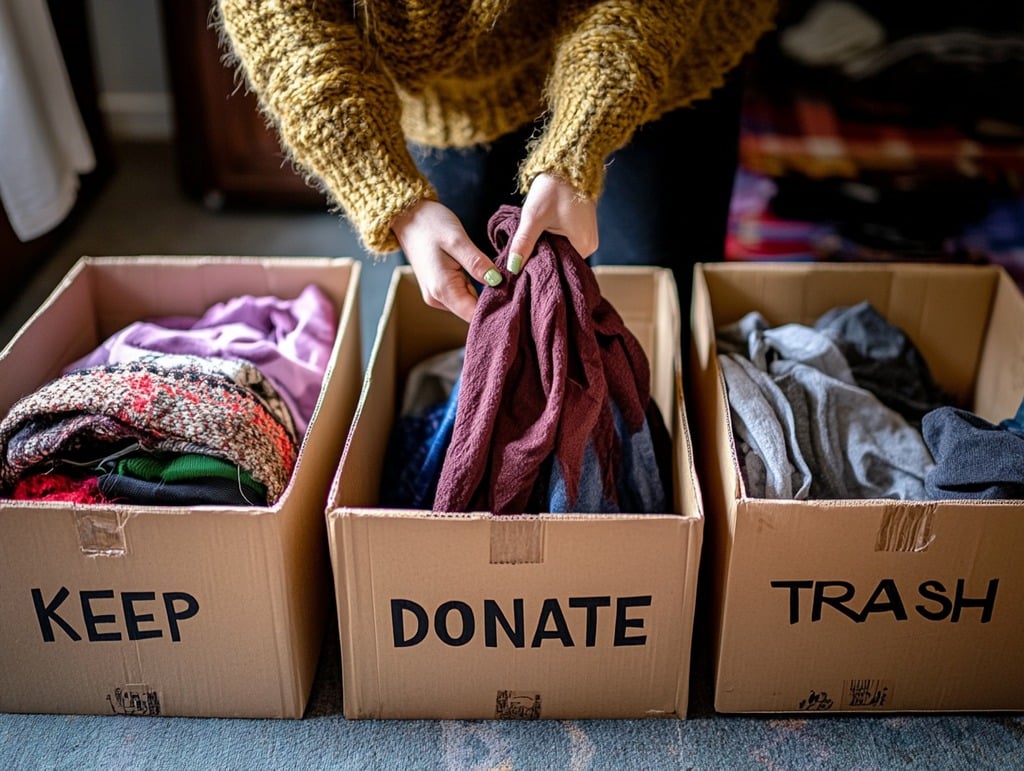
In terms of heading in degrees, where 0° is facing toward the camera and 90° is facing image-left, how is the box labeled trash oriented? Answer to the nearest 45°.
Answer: approximately 0°

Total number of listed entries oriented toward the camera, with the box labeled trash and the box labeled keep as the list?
2

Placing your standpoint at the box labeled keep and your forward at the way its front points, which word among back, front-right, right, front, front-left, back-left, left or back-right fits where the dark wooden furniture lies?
back

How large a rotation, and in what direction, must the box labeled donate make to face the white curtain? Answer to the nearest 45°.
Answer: approximately 135° to its right

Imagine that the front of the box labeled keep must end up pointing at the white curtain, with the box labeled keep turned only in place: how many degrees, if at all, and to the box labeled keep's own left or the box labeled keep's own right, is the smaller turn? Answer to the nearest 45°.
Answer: approximately 180°

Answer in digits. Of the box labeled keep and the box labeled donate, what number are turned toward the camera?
2
